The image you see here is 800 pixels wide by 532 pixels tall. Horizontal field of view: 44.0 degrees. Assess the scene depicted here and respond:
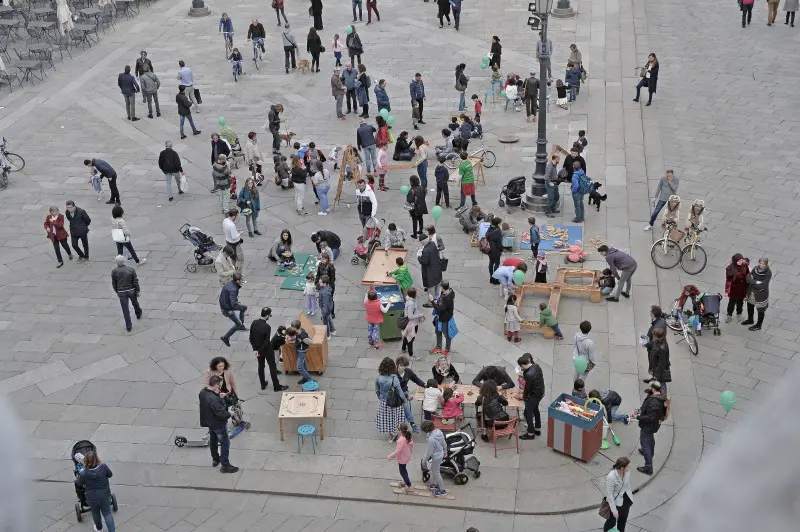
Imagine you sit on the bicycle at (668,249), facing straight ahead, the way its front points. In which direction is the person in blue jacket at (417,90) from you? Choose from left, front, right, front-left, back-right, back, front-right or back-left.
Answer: right

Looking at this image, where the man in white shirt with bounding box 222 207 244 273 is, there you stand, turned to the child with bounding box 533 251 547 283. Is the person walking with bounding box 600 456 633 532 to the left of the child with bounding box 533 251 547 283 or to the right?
right

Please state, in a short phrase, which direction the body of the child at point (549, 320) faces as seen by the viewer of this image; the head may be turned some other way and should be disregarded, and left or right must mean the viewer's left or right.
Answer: facing to the left of the viewer

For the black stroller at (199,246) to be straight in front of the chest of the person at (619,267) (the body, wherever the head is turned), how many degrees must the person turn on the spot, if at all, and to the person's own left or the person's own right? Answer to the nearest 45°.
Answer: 0° — they already face it

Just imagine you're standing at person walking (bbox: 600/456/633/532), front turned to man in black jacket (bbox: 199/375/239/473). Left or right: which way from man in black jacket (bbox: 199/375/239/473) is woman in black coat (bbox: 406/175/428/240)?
right

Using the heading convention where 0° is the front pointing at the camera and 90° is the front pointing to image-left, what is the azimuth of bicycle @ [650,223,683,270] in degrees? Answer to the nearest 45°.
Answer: approximately 45°

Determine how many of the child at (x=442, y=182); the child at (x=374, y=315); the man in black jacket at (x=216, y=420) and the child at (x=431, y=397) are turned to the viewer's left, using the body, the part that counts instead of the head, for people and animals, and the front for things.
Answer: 0

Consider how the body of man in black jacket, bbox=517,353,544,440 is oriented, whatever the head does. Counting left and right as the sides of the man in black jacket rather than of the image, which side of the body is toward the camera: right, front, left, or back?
left

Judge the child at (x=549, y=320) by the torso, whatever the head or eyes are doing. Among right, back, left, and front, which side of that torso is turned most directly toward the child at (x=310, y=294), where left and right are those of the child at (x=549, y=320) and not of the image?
front

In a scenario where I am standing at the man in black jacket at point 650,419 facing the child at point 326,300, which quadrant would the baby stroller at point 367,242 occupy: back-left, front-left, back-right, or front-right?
front-right

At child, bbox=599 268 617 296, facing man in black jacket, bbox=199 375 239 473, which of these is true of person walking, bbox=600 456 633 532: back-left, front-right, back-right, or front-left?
front-left

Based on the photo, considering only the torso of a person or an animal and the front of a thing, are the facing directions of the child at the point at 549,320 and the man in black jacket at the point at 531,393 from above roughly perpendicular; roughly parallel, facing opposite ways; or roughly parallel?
roughly parallel

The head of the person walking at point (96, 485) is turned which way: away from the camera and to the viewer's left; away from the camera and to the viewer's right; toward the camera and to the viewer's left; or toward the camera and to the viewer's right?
away from the camera and to the viewer's left

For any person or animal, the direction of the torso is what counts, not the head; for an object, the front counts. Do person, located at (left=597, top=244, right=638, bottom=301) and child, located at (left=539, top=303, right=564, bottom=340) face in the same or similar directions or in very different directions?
same or similar directions

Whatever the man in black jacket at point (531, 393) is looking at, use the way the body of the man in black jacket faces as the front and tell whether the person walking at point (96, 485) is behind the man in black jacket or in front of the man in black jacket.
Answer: in front

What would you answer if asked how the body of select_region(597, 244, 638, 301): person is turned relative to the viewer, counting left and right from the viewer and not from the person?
facing to the left of the viewer
